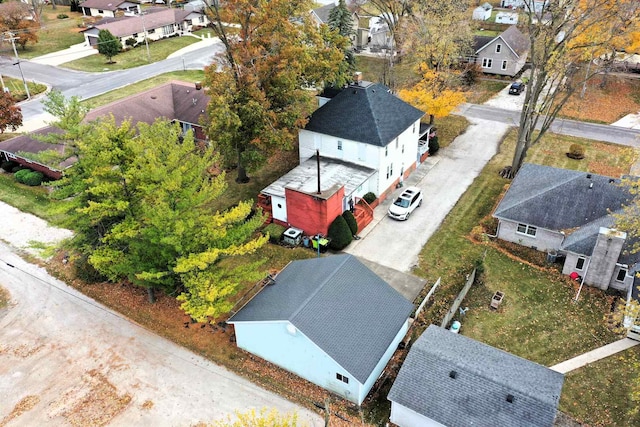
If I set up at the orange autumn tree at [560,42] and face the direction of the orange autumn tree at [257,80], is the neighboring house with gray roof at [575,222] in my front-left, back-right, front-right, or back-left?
front-left

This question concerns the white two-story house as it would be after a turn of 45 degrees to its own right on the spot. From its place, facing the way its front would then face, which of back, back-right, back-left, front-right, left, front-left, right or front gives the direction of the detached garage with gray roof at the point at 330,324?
right

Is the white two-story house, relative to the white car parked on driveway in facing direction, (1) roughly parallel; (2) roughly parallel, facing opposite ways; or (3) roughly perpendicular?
roughly parallel, facing opposite ways

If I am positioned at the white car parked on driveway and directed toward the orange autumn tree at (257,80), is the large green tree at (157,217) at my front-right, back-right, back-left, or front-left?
front-left

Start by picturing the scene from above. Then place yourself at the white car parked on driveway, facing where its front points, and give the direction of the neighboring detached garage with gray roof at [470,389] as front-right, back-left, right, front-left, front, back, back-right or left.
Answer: front-left

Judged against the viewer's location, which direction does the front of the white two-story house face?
facing away from the viewer and to the right of the viewer

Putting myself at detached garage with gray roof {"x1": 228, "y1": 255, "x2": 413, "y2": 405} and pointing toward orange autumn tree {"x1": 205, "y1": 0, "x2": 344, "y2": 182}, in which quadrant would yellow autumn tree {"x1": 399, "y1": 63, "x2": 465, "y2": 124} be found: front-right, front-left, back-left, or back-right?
front-right

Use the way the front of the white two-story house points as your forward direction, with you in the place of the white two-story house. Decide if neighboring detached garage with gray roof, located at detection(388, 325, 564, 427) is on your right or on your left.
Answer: on your right

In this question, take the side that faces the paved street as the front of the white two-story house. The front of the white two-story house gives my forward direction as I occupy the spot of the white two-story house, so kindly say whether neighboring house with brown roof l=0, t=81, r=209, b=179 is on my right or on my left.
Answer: on my left

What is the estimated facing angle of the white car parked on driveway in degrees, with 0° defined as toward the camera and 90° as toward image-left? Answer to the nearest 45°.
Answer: approximately 45°

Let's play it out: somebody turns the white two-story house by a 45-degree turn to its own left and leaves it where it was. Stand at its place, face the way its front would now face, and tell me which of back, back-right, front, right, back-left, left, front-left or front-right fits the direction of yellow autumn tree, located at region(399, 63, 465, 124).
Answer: front-right

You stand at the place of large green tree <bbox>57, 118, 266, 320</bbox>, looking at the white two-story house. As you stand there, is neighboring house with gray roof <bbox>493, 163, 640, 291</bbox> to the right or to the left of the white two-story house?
right

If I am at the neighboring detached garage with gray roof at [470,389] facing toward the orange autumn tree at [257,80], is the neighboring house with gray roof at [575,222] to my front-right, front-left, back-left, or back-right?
front-right
